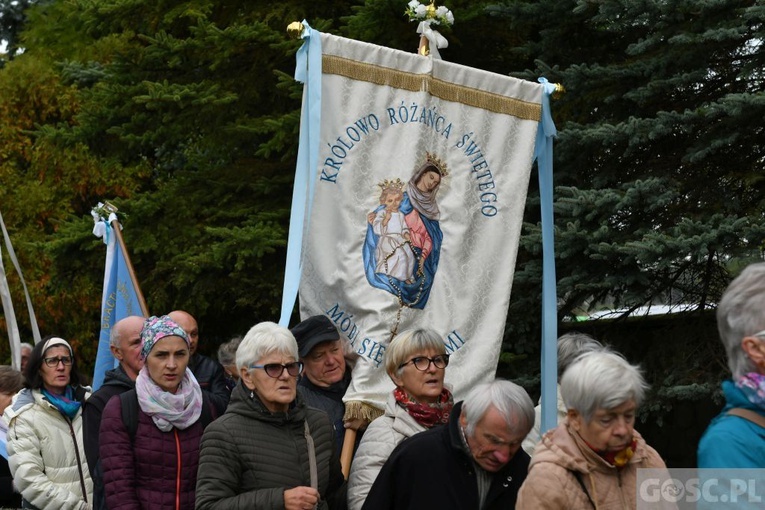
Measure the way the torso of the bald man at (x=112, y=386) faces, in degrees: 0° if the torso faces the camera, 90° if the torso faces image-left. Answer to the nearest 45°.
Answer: approximately 315°

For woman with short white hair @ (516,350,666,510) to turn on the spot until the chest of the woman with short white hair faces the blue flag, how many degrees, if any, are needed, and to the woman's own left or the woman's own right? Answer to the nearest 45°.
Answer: approximately 180°

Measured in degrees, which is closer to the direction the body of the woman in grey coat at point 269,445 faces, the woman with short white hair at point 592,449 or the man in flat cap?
the woman with short white hair

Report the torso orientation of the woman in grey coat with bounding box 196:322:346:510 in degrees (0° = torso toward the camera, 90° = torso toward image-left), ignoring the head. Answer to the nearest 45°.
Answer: approximately 315°

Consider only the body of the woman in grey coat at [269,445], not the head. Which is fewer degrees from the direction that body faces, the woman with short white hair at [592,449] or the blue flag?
the woman with short white hair

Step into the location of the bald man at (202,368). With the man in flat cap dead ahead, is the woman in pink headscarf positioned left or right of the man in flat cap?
right

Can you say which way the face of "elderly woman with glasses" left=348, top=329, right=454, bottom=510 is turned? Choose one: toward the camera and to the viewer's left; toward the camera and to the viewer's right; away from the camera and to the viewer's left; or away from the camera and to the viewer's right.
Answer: toward the camera and to the viewer's right

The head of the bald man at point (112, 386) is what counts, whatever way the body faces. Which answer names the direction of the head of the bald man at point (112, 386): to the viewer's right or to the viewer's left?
to the viewer's right
